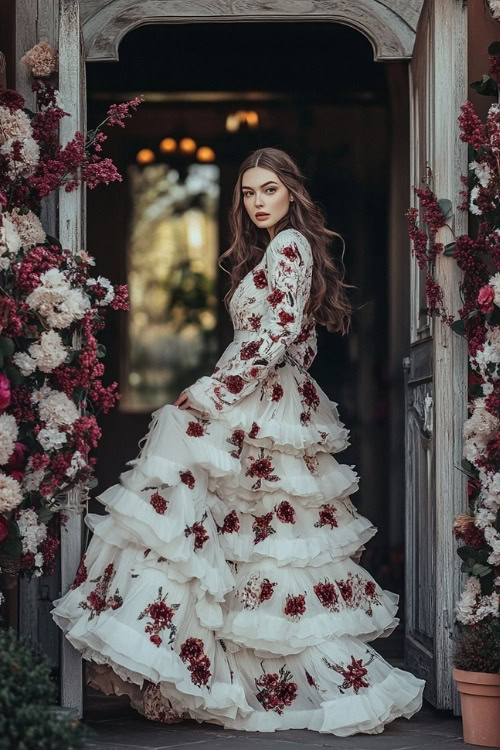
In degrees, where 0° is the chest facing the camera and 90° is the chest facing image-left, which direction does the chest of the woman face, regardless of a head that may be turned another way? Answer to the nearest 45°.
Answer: approximately 90°

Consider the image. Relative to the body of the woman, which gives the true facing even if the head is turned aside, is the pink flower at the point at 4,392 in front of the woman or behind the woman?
in front

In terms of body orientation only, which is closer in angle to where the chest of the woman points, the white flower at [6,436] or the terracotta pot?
the white flower

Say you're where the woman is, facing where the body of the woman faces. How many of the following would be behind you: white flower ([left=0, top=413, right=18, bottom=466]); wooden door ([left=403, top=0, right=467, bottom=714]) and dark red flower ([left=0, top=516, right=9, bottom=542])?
1

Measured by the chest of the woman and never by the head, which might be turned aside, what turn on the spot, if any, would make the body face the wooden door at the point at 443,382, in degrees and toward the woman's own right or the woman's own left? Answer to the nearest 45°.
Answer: approximately 180°

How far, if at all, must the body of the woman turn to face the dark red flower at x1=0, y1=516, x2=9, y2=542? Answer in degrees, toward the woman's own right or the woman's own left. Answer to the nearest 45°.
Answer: approximately 45° to the woman's own left

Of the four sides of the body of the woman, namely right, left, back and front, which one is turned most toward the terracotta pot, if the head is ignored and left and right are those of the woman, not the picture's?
back

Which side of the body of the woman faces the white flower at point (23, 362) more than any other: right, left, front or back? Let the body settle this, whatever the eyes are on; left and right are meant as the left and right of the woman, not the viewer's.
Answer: front

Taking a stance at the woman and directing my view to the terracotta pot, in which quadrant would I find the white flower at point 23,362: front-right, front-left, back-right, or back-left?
back-right

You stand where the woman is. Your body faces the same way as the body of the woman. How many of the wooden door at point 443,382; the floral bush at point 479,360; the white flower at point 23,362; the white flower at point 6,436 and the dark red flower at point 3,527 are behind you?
2

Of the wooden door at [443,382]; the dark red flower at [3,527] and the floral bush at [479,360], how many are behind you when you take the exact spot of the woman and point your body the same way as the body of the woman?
2

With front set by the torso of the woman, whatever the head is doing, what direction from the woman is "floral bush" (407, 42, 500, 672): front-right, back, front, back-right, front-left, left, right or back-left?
back
